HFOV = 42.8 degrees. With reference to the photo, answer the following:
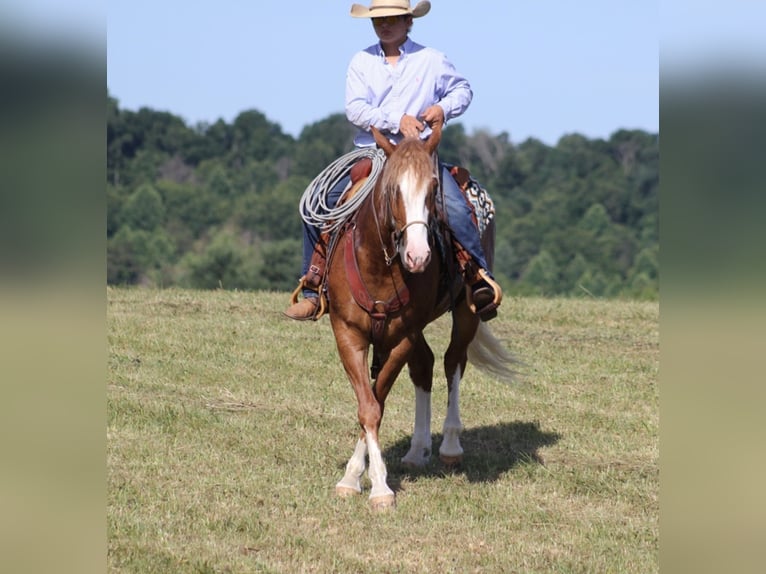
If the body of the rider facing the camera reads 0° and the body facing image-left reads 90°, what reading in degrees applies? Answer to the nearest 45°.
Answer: approximately 0°
